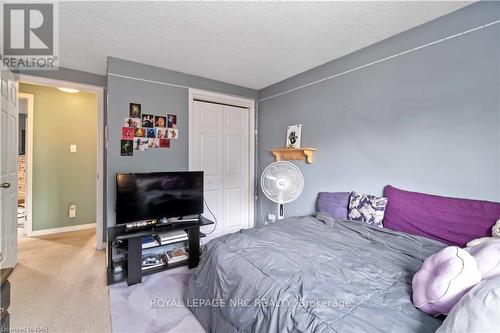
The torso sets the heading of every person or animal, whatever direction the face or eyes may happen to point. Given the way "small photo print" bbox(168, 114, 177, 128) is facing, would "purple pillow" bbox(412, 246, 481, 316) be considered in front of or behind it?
in front

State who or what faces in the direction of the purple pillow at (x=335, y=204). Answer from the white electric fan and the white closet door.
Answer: the white closet door

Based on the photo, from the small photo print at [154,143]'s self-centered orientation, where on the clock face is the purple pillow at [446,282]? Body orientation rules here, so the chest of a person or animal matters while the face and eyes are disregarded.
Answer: The purple pillow is roughly at 11 o'clock from the small photo print.

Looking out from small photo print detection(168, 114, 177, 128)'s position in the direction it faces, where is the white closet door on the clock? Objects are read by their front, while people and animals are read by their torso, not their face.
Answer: The white closet door is roughly at 8 o'clock from the small photo print.

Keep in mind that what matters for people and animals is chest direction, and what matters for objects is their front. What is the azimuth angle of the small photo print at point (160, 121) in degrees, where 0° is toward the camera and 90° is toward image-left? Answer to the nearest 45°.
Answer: approximately 0°

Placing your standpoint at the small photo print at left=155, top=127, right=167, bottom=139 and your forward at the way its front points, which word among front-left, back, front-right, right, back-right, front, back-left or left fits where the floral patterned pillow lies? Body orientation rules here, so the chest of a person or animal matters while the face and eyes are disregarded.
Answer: front-left

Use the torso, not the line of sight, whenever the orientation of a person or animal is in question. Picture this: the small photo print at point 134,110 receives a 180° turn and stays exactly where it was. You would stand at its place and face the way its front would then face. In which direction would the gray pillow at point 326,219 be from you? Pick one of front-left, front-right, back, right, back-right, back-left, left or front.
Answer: back-right

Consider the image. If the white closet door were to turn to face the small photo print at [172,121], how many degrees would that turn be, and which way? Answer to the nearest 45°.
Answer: approximately 90° to its right

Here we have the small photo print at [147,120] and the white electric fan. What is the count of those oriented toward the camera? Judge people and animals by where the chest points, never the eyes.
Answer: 2

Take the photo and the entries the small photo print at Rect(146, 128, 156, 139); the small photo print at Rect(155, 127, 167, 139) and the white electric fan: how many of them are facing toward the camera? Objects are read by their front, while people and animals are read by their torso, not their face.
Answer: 3

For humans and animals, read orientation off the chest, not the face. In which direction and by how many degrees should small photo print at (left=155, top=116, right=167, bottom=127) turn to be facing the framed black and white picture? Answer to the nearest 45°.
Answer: approximately 90° to its left
